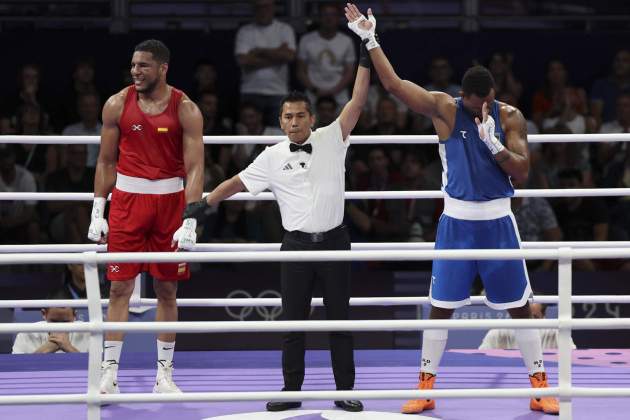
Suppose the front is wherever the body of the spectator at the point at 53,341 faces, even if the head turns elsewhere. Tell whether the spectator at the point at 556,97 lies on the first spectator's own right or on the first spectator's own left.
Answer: on the first spectator's own left

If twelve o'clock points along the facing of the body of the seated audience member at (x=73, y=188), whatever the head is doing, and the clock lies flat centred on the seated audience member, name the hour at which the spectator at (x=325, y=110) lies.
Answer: The spectator is roughly at 9 o'clock from the seated audience member.

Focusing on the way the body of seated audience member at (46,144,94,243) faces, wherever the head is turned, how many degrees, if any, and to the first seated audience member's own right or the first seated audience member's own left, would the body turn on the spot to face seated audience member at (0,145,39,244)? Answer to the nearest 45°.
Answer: approximately 135° to the first seated audience member's own right

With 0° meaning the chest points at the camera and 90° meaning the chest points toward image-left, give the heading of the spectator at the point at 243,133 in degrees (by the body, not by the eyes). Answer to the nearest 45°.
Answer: approximately 0°

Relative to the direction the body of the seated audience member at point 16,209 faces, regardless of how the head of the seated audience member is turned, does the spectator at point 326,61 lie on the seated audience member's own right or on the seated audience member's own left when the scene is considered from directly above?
on the seated audience member's own left

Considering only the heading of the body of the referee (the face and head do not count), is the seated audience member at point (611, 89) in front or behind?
behind
